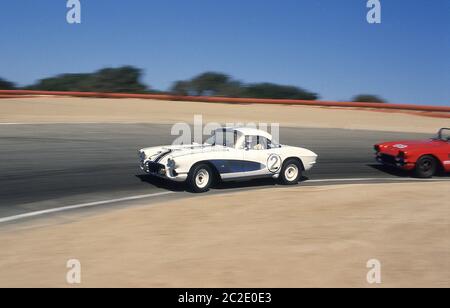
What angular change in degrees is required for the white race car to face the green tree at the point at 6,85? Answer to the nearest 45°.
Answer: approximately 90° to its right

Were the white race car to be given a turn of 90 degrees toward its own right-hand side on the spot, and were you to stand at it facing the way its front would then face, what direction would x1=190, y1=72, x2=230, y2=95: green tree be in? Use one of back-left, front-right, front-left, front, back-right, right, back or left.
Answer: front-right

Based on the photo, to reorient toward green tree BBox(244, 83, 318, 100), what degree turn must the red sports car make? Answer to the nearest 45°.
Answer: approximately 135° to its right

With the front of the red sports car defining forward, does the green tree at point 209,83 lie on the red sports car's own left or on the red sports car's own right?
on the red sports car's own right

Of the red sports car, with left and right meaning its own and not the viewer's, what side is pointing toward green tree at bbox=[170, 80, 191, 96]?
right

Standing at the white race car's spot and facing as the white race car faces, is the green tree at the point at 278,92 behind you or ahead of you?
behind

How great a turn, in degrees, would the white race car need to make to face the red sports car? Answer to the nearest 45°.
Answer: approximately 180°

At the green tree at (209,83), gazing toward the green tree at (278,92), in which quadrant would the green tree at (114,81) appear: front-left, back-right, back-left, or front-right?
back-left

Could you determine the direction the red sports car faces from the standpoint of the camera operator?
facing the viewer and to the left of the viewer

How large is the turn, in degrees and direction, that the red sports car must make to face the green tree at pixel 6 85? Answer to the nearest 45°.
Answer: approximately 90° to its right

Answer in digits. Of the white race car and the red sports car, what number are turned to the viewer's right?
0

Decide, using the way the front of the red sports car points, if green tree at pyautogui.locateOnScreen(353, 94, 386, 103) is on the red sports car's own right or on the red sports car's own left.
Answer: on the red sports car's own right

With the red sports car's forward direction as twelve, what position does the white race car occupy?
The white race car is roughly at 12 o'clock from the red sports car.

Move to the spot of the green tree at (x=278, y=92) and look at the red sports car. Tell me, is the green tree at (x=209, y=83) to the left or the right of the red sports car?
right
